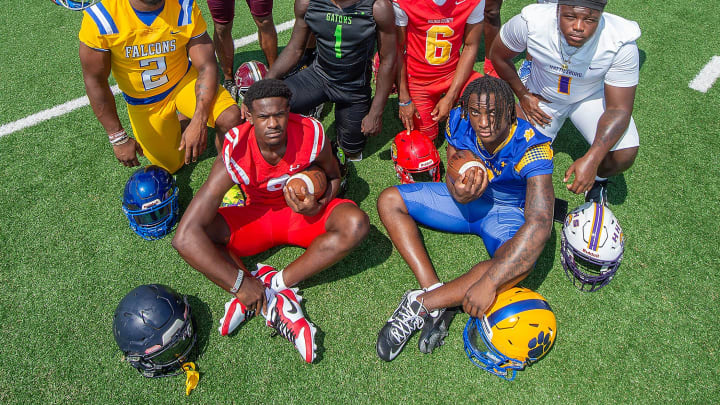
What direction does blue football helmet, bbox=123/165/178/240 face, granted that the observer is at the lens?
facing the viewer

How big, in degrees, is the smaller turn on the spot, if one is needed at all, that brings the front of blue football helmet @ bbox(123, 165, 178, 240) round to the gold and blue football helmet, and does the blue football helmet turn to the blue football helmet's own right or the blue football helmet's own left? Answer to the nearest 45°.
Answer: approximately 45° to the blue football helmet's own left

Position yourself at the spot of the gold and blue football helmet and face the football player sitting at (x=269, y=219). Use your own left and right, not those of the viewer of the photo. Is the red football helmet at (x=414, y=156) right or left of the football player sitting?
right

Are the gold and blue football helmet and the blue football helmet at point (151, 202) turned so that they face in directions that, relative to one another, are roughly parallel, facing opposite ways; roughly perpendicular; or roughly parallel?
roughly perpendicular

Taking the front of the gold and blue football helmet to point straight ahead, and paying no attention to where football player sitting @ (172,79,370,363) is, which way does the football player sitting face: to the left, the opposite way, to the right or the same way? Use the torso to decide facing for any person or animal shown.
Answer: to the left

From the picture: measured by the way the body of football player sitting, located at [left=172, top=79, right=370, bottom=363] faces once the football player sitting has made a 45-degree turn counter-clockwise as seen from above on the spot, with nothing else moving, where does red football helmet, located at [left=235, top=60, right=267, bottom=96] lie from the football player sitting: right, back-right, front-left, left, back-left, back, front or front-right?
back-left

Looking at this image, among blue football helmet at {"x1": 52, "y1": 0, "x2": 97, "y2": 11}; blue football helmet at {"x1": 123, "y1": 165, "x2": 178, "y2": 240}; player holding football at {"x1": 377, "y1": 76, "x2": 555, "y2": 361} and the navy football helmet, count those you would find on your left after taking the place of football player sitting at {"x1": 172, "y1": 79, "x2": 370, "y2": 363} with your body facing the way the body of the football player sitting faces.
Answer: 1

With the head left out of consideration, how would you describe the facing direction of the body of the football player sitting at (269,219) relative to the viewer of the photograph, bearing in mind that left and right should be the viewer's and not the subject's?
facing the viewer

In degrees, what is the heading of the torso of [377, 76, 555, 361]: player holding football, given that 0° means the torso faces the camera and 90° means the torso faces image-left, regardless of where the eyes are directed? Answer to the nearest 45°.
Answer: approximately 45°

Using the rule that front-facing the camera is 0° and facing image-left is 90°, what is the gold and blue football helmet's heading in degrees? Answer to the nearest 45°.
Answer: approximately 45°

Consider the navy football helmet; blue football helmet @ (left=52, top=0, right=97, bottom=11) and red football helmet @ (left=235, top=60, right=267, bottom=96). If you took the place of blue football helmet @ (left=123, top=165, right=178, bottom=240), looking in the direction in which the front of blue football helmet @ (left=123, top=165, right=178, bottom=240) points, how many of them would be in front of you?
1

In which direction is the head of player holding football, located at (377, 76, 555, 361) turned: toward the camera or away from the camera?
toward the camera

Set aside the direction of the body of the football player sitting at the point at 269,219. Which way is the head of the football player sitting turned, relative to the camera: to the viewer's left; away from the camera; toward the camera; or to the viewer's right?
toward the camera

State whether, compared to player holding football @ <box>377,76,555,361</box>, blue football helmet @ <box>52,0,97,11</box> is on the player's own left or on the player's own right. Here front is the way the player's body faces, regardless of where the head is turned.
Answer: on the player's own right

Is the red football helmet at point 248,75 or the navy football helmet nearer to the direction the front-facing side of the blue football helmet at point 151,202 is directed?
the navy football helmet

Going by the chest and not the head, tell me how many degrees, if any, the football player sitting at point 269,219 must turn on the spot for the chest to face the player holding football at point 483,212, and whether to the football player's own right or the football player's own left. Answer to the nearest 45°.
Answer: approximately 90° to the football player's own left

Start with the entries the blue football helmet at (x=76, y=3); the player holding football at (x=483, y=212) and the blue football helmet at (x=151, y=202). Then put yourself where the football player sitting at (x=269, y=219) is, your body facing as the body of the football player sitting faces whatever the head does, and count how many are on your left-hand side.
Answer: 1

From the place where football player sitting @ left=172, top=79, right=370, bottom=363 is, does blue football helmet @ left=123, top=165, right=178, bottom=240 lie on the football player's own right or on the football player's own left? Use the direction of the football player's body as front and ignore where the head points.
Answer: on the football player's own right
